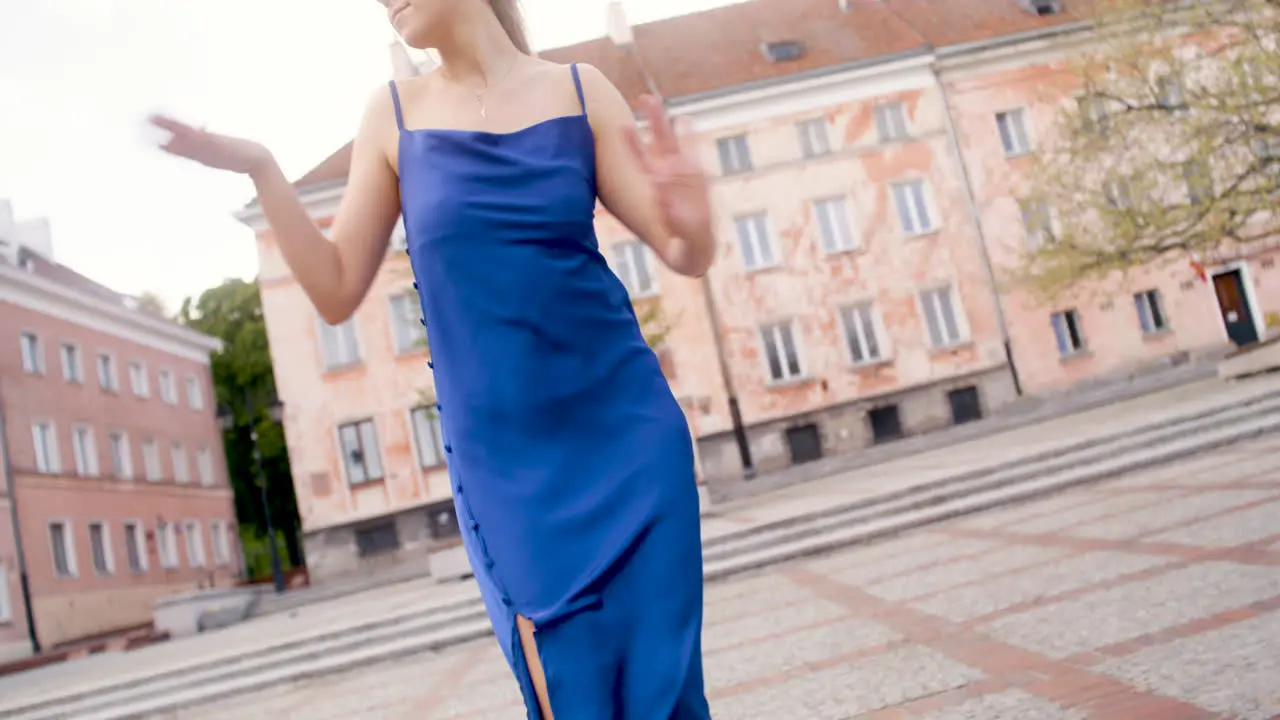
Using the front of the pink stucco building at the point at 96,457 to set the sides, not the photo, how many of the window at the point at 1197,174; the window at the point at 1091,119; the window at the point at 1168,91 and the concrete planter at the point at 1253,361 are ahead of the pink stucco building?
4

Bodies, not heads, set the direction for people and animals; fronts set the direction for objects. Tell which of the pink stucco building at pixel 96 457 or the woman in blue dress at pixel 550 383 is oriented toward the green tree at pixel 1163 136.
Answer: the pink stucco building

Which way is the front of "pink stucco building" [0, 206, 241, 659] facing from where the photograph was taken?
facing the viewer and to the right of the viewer

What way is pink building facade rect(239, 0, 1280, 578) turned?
toward the camera

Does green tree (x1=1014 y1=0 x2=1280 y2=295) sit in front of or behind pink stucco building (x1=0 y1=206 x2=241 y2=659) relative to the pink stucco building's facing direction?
in front

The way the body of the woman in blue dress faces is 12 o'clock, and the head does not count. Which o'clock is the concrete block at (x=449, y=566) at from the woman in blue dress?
The concrete block is roughly at 6 o'clock from the woman in blue dress.

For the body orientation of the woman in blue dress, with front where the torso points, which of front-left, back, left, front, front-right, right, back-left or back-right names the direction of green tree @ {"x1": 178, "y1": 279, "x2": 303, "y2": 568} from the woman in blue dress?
back

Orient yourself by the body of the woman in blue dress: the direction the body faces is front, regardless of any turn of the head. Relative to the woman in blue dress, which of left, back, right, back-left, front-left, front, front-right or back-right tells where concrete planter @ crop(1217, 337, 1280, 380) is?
back-left

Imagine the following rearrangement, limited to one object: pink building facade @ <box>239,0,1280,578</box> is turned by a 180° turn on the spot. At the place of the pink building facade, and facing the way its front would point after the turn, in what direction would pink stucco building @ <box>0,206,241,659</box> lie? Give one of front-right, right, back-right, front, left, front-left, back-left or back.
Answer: left

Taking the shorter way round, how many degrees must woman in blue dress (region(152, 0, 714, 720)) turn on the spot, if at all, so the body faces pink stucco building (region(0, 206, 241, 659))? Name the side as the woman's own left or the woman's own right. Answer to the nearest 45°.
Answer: approximately 180°

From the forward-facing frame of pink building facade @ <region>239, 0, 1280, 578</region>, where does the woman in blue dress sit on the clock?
The woman in blue dress is roughly at 12 o'clock from the pink building facade.

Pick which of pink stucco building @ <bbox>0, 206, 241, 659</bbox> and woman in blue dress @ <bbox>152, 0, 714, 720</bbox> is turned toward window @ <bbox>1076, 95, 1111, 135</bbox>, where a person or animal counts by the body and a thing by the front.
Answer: the pink stucco building

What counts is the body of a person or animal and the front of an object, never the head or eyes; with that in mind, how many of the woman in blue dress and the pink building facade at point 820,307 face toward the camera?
2

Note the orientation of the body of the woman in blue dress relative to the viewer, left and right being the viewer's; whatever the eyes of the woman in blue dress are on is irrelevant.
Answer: facing the viewer
